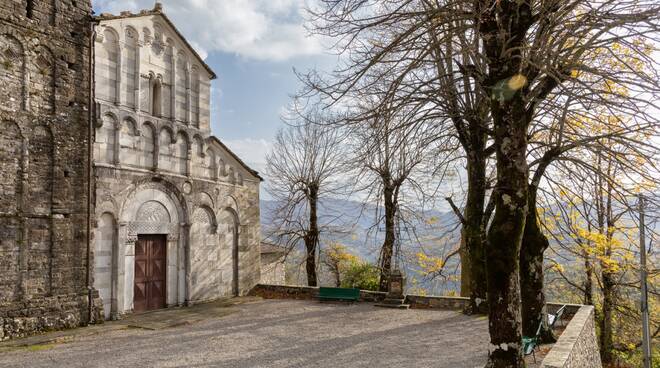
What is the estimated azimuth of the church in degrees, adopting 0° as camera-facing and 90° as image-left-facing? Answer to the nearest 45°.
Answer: approximately 315°

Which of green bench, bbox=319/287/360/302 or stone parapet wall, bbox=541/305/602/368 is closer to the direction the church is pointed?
the stone parapet wall

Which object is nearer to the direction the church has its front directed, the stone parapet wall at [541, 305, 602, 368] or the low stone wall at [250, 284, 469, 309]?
the stone parapet wall

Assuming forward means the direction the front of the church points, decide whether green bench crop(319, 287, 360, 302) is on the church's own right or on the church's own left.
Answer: on the church's own left

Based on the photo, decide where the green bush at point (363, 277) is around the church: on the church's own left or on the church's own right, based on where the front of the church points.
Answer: on the church's own left
